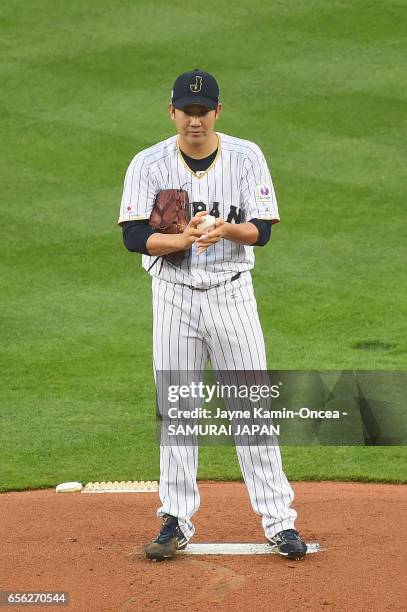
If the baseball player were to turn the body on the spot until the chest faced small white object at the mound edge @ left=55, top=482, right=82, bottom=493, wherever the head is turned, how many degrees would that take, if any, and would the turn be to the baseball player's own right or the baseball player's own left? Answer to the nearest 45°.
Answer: approximately 135° to the baseball player's own right

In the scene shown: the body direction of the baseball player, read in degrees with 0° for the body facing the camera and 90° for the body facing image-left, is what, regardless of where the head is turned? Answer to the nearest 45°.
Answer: approximately 0°

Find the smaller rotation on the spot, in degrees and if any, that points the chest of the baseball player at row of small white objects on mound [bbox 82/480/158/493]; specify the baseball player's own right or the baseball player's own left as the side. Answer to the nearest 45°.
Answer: approximately 180°
